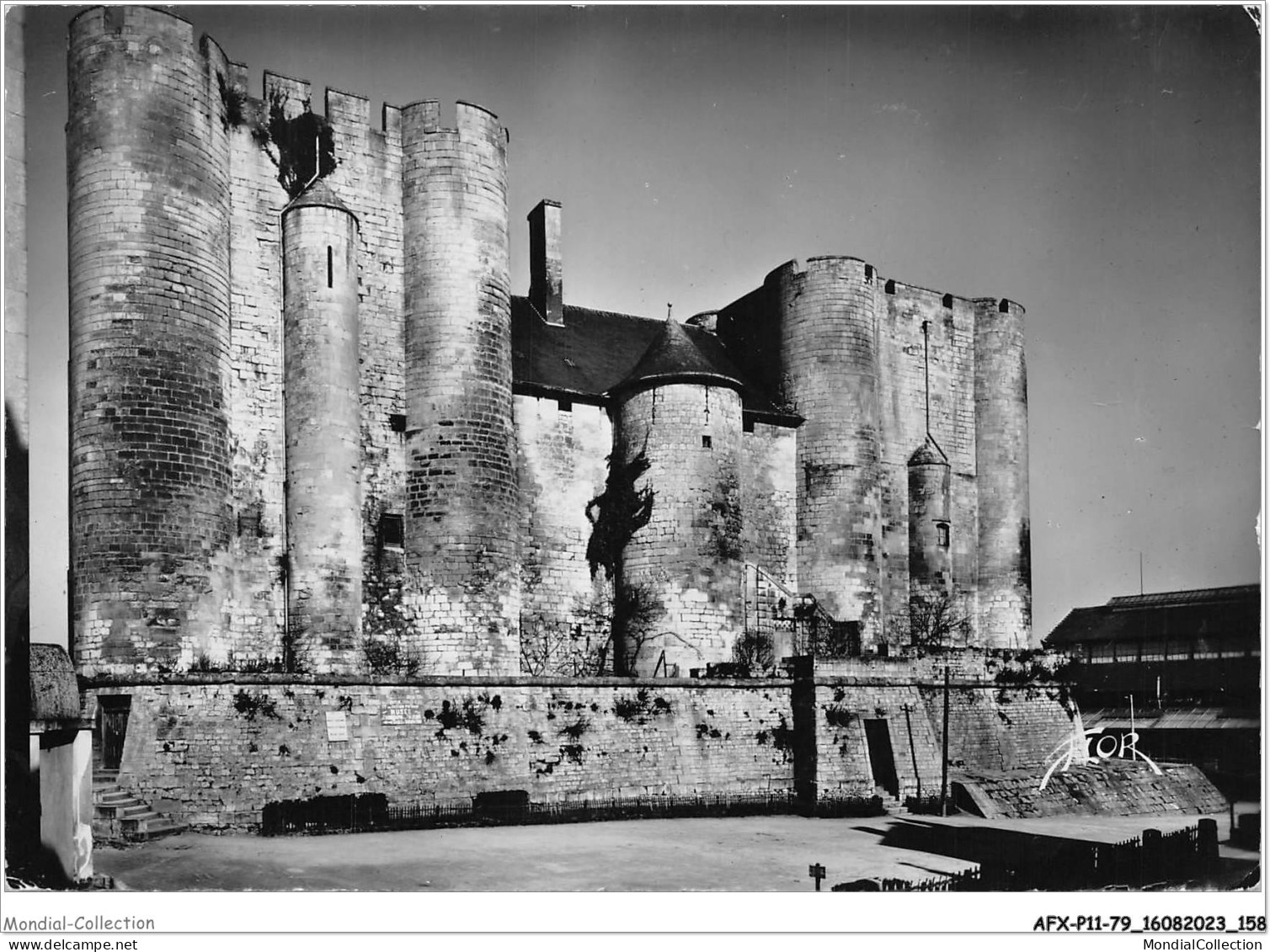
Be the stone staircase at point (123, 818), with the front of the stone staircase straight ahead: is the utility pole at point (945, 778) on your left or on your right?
on your left

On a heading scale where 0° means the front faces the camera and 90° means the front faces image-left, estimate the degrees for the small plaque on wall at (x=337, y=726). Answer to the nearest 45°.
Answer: approximately 0°

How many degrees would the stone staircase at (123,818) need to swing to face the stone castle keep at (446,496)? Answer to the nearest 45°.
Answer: approximately 90° to its left

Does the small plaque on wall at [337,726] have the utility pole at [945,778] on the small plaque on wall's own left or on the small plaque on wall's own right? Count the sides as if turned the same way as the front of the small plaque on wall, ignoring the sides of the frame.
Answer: on the small plaque on wall's own left

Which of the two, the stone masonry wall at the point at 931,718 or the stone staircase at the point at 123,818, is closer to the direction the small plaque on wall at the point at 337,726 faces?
the stone staircase

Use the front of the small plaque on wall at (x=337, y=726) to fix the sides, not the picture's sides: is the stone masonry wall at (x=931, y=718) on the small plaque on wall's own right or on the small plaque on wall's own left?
on the small plaque on wall's own left

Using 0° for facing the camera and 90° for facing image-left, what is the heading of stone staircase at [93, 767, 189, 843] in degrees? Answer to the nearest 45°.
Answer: approximately 315°

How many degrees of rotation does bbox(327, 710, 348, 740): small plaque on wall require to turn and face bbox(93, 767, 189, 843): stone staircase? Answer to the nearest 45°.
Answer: approximately 45° to its right
